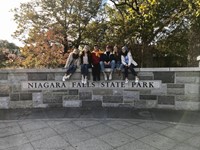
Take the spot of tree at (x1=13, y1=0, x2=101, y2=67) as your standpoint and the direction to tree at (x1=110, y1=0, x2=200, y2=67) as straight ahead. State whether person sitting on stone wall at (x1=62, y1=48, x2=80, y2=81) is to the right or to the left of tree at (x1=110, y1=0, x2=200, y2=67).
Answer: right

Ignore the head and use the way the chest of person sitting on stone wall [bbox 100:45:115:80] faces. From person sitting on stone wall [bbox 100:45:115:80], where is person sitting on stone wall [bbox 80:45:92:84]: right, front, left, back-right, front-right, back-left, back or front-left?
right

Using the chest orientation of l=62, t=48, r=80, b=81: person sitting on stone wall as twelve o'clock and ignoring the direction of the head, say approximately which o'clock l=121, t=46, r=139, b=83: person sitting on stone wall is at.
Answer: l=121, t=46, r=139, b=83: person sitting on stone wall is roughly at 8 o'clock from l=62, t=48, r=80, b=81: person sitting on stone wall.

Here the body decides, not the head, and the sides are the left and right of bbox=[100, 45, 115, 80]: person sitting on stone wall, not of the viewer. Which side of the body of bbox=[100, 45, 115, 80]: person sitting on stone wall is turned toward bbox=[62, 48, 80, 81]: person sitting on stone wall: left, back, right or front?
right

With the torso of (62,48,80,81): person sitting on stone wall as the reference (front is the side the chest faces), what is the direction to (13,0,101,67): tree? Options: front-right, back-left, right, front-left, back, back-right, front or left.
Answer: back-right

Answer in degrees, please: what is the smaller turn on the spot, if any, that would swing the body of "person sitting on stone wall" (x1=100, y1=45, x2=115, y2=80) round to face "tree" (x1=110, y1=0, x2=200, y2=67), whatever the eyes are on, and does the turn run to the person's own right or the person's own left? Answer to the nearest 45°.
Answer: approximately 180°

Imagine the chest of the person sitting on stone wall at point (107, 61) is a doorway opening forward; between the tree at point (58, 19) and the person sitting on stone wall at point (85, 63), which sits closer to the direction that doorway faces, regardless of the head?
the person sitting on stone wall

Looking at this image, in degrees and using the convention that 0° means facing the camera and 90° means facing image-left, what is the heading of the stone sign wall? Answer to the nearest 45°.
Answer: approximately 0°

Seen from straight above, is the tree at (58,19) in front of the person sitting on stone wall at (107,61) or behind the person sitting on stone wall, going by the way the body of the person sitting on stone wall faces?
behind
